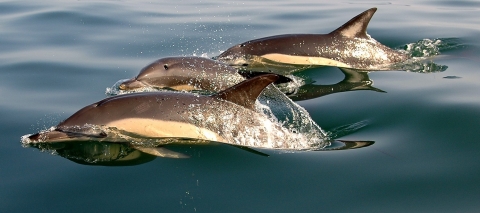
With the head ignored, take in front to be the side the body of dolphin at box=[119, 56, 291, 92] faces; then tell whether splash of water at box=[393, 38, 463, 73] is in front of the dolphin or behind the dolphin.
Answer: behind

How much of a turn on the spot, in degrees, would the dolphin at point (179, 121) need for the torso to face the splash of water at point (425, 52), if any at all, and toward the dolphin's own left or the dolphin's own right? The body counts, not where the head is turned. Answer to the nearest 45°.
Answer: approximately 135° to the dolphin's own right

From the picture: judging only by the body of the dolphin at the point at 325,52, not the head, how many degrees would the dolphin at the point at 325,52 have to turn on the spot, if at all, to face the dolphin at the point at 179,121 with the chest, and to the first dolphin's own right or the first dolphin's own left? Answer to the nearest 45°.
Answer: approximately 90° to the first dolphin's own left

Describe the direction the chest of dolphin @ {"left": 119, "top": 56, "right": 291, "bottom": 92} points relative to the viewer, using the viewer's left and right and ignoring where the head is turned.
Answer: facing to the left of the viewer

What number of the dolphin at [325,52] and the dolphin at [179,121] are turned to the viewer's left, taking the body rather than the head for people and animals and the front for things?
2

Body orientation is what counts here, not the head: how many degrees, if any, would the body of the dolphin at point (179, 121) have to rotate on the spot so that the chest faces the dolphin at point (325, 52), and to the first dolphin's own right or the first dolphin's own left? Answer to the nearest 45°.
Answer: approximately 135° to the first dolphin's own right

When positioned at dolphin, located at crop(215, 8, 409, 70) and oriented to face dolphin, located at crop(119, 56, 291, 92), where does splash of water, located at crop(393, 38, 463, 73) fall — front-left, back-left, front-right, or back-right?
back-left

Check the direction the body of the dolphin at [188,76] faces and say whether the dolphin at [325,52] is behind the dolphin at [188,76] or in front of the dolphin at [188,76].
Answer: behind

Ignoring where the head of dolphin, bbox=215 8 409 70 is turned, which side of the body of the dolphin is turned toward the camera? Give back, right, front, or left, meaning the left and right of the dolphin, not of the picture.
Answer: left

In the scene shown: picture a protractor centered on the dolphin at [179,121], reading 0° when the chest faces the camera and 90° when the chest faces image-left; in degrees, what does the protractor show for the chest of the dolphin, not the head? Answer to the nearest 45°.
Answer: approximately 90°
